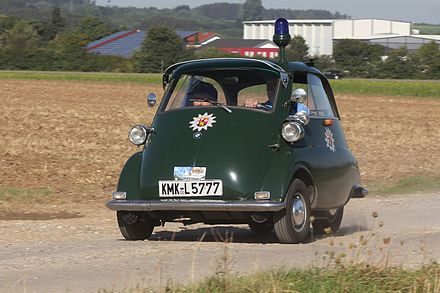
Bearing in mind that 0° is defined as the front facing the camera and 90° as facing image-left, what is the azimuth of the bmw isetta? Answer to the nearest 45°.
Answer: approximately 45°
